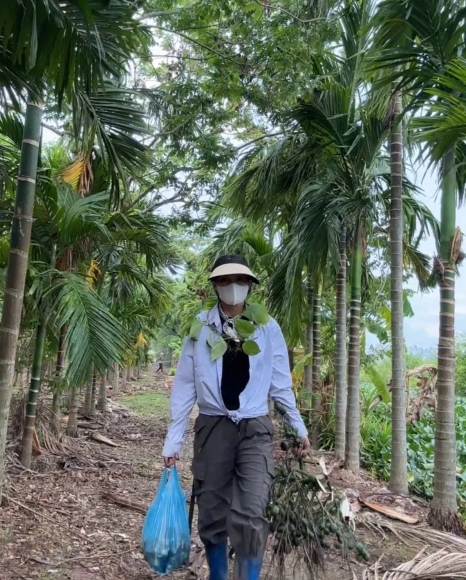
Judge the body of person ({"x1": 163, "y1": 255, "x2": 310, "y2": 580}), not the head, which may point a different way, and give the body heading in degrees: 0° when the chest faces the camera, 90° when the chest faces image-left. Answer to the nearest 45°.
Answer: approximately 0°

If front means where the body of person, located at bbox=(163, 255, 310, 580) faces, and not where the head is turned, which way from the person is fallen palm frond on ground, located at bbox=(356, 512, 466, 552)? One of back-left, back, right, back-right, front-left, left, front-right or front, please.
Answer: back-left

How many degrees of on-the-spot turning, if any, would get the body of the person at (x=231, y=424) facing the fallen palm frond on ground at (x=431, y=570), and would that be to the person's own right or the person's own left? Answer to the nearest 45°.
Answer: approximately 90° to the person's own left

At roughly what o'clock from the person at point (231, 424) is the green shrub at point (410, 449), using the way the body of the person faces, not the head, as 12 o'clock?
The green shrub is roughly at 7 o'clock from the person.

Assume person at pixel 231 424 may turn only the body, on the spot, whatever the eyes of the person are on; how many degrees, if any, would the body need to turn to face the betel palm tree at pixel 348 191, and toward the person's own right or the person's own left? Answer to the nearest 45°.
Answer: approximately 180°
